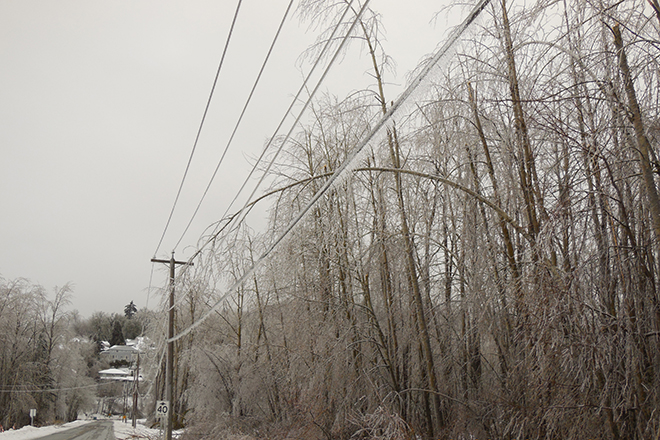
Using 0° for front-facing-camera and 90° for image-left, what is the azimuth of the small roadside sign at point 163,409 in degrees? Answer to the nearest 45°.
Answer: approximately 0°
